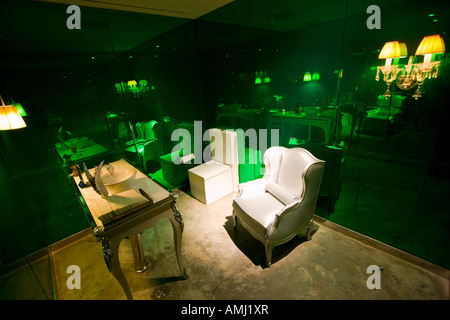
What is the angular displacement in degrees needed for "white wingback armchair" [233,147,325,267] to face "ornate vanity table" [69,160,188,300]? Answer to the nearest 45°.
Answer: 0° — it already faces it

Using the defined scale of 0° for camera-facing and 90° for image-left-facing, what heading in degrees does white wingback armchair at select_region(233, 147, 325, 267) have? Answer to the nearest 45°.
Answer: approximately 45°

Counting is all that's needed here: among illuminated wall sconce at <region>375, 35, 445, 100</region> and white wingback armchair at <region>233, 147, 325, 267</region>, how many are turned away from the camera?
0

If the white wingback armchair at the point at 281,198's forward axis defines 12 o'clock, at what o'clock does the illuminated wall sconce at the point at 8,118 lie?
The illuminated wall sconce is roughly at 1 o'clock from the white wingback armchair.

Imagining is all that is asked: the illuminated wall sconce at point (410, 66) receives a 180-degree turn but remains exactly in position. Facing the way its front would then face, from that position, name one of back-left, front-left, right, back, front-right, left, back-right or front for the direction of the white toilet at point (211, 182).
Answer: back-left

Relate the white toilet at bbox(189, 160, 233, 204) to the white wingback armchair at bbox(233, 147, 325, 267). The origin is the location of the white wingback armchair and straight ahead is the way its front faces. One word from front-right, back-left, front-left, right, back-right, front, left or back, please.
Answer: right

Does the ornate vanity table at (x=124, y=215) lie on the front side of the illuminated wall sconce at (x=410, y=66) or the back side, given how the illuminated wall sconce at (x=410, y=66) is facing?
on the front side

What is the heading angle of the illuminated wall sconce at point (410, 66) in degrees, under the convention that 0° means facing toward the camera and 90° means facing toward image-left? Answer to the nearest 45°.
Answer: approximately 45°
